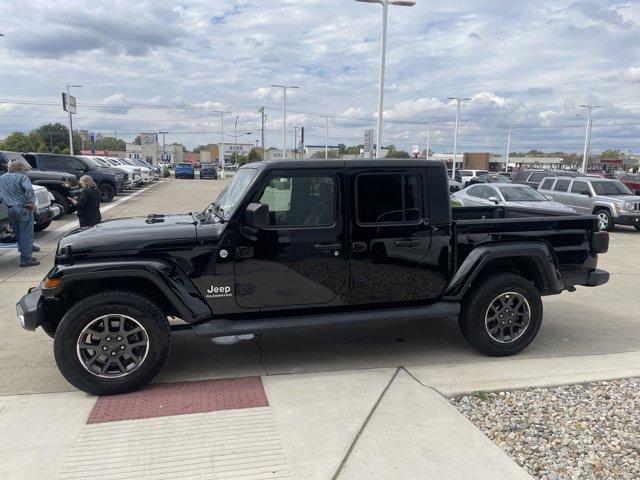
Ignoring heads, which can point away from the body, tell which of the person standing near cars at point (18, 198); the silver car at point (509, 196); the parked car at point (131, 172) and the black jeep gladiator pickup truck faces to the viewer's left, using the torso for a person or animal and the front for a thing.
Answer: the black jeep gladiator pickup truck

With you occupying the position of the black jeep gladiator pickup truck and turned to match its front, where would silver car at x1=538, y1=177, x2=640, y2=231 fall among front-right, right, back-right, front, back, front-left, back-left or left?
back-right

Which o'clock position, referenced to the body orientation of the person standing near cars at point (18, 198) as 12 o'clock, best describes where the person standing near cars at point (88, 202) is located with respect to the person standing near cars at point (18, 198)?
the person standing near cars at point (88, 202) is roughly at 1 o'clock from the person standing near cars at point (18, 198).

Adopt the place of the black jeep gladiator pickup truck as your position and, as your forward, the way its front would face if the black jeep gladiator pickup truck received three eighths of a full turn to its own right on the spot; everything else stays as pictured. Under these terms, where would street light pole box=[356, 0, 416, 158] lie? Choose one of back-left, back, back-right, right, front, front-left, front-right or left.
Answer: front-left

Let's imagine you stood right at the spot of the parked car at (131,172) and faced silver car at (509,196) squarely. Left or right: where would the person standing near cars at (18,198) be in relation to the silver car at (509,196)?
right
